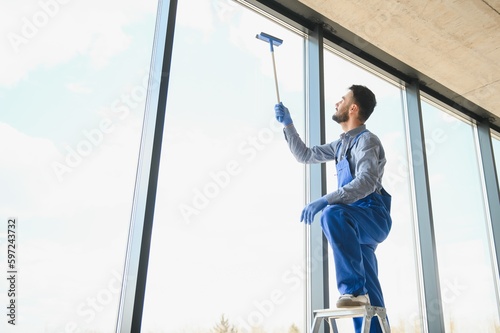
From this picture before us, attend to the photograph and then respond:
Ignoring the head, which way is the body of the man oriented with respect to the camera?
to the viewer's left

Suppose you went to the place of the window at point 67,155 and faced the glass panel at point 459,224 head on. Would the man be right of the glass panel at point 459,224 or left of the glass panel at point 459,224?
right

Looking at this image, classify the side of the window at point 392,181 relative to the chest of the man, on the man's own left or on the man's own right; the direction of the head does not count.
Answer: on the man's own right

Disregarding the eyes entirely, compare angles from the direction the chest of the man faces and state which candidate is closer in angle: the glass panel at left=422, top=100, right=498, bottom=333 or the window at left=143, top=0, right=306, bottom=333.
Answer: the window

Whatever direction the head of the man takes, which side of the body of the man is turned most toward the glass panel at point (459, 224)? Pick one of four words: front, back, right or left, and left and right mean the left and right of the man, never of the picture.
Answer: right

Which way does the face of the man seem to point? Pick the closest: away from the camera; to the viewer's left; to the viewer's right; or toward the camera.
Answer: to the viewer's left

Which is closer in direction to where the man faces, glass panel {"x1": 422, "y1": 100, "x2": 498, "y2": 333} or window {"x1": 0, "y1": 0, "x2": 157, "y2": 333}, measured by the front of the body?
the window
